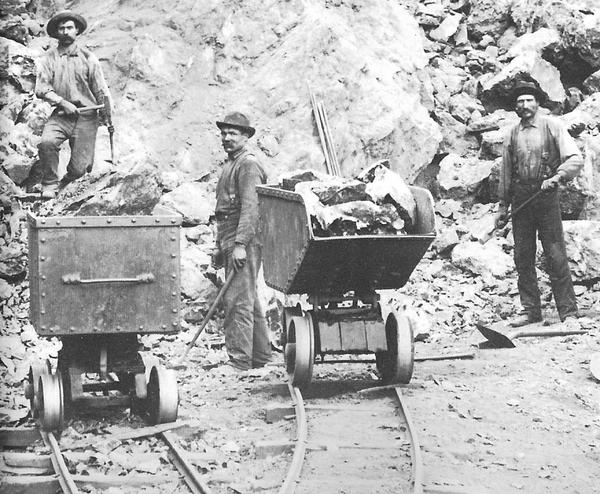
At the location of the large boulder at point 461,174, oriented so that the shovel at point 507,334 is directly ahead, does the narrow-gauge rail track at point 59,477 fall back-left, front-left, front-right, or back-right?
front-right

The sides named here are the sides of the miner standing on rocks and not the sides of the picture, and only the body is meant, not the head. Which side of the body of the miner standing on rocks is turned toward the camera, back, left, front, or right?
front

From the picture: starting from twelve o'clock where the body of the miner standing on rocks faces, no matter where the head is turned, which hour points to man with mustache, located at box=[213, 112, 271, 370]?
The man with mustache is roughly at 11 o'clock from the miner standing on rocks.

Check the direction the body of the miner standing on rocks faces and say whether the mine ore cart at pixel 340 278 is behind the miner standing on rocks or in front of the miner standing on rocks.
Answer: in front

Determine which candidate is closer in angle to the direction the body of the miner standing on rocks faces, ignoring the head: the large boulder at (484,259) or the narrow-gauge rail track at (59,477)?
the narrow-gauge rail track

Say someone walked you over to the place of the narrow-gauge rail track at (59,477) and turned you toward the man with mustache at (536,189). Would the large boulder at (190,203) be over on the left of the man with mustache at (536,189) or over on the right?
left

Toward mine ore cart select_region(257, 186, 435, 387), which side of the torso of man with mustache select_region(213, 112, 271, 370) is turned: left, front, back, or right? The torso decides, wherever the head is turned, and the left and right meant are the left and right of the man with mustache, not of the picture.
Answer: left

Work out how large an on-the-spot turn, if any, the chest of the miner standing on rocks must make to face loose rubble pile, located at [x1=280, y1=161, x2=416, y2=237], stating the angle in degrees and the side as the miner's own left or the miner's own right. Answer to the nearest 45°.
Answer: approximately 45° to the miner's own left

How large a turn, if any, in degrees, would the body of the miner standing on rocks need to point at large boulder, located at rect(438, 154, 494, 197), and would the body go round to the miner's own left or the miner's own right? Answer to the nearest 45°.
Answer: approximately 90° to the miner's own left

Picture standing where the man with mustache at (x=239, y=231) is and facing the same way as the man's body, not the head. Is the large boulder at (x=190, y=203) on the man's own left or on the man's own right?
on the man's own right

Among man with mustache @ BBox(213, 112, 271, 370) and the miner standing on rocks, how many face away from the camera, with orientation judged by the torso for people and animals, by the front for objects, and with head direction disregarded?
0
